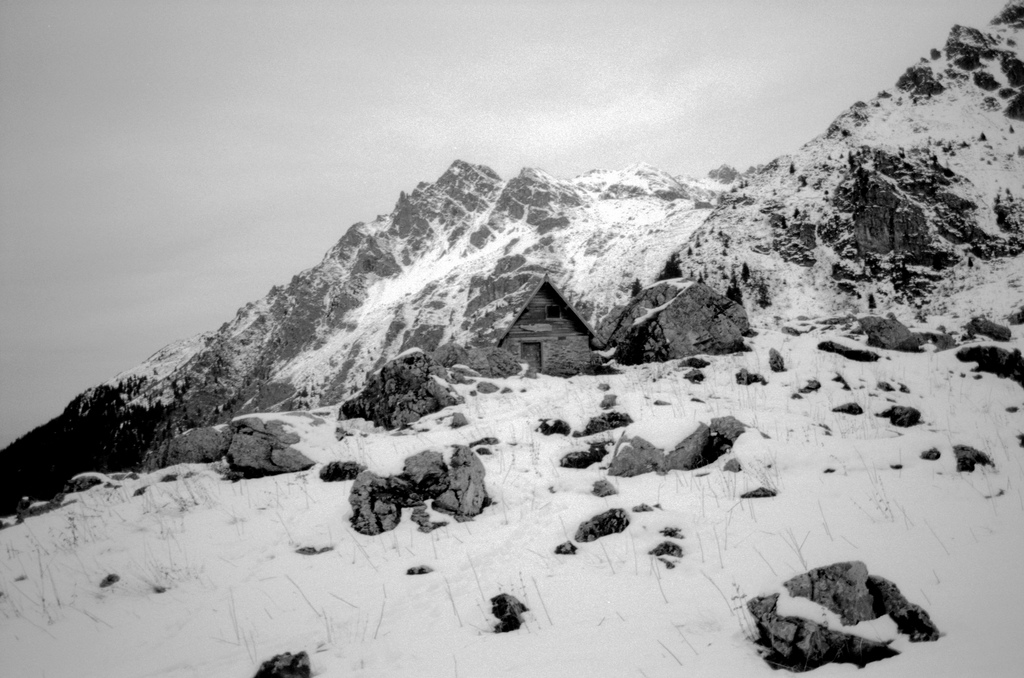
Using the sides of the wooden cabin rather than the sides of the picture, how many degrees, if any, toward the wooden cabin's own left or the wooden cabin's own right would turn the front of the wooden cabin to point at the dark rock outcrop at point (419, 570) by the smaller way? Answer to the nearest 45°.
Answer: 0° — it already faces it

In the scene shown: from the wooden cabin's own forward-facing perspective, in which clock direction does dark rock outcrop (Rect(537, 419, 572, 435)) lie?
The dark rock outcrop is roughly at 12 o'clock from the wooden cabin.

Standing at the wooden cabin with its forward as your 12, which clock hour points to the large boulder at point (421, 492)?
The large boulder is roughly at 12 o'clock from the wooden cabin.

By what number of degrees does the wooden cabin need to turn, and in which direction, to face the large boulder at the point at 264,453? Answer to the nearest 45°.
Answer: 0° — it already faces it

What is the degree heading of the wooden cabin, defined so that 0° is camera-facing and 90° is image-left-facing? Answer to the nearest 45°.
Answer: approximately 0°
